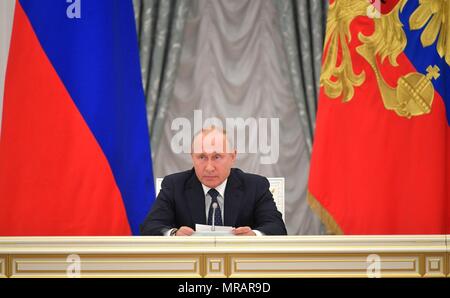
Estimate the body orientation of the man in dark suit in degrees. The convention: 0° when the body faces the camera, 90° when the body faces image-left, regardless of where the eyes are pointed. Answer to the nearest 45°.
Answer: approximately 0°

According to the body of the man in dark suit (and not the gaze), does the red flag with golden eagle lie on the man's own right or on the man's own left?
on the man's own left

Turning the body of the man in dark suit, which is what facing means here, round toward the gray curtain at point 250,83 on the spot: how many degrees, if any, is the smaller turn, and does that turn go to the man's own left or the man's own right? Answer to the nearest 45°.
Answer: approximately 180°

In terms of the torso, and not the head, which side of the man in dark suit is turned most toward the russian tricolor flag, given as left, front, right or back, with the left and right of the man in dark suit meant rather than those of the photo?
right
